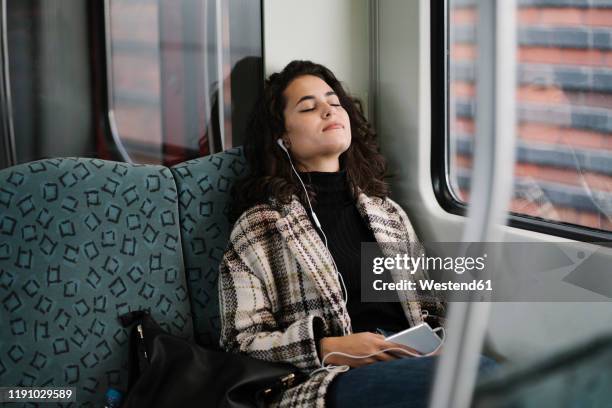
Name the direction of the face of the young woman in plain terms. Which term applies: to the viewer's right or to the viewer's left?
to the viewer's right

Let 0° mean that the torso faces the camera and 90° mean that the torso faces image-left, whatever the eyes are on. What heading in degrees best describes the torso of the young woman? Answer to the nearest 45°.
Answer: approximately 315°
